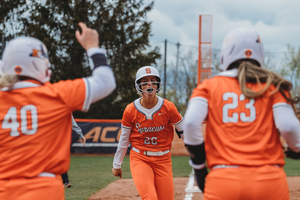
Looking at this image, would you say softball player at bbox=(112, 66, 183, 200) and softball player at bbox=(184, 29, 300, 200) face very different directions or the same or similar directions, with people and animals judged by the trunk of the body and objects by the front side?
very different directions

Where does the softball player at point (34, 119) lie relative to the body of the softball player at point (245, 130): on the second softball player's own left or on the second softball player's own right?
on the second softball player's own left

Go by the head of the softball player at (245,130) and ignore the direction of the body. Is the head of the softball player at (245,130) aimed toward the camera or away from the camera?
away from the camera

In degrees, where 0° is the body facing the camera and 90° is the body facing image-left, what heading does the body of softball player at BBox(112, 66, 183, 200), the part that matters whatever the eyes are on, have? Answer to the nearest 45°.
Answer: approximately 0°

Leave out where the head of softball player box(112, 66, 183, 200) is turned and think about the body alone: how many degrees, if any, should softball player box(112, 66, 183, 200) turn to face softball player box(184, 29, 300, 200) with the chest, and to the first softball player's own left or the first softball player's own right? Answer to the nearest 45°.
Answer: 0° — they already face them

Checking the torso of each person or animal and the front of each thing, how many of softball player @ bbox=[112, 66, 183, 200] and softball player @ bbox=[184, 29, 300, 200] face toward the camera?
1

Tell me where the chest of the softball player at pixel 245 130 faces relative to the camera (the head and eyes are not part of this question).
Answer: away from the camera

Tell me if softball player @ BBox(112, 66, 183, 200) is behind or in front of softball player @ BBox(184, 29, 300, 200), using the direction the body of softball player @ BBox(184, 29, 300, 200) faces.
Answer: in front

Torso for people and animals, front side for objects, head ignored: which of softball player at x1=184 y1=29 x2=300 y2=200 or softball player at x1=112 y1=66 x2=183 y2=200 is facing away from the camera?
softball player at x1=184 y1=29 x2=300 y2=200
